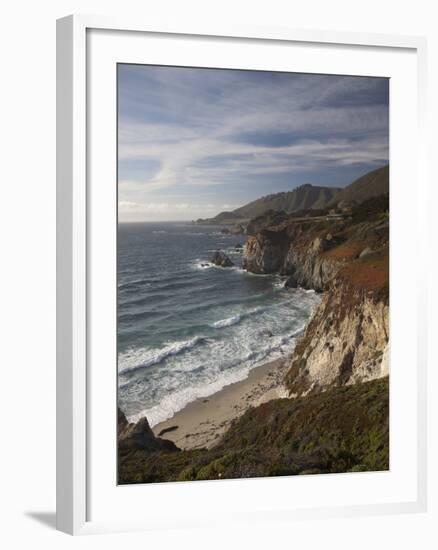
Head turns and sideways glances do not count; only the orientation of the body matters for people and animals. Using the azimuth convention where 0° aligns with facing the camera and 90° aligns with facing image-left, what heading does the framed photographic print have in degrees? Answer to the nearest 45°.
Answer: approximately 315°
